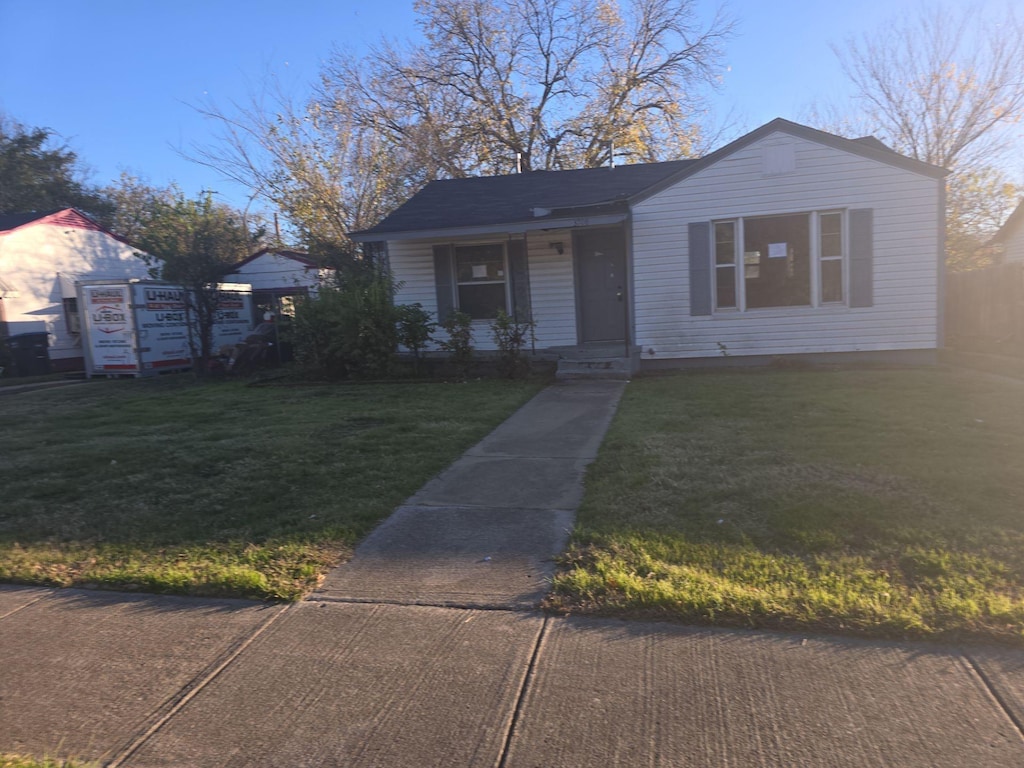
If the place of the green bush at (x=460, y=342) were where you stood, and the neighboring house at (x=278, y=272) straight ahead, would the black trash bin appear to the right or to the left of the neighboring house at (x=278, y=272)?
left

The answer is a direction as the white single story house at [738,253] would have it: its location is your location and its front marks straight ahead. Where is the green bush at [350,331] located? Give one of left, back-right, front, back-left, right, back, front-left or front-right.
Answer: right

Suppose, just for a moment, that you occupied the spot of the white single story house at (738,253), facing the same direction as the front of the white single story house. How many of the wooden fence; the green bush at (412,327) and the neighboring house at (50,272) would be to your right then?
2

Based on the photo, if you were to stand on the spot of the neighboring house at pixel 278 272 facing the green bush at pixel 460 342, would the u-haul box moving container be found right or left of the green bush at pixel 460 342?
right

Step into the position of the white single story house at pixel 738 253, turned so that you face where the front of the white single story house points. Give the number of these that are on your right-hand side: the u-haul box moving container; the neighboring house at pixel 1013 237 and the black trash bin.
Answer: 2

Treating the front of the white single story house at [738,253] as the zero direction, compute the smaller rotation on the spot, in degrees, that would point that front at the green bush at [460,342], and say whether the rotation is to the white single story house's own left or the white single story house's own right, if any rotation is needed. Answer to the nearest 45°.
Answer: approximately 90° to the white single story house's own right

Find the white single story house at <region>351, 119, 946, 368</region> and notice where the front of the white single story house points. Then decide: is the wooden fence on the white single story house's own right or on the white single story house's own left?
on the white single story house's own left

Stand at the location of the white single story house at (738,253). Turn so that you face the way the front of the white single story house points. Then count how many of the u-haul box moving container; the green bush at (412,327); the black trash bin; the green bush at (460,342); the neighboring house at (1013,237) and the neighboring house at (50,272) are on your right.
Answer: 5

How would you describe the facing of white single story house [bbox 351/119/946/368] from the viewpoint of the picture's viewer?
facing the viewer

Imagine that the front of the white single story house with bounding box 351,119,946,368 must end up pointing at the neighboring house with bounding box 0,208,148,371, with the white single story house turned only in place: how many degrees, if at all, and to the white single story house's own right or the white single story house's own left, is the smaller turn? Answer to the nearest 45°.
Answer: approximately 90° to the white single story house's own right

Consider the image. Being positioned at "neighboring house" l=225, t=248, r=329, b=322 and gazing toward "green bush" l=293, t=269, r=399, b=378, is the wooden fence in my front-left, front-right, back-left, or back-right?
front-left

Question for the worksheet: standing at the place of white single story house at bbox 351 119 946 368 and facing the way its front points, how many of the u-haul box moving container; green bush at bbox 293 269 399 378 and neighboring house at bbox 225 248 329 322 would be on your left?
0

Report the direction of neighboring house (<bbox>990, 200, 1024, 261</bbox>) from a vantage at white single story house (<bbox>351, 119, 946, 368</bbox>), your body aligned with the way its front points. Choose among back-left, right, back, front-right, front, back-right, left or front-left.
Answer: back-left

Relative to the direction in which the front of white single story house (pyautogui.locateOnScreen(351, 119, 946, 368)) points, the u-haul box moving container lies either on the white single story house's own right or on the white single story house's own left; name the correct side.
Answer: on the white single story house's own right

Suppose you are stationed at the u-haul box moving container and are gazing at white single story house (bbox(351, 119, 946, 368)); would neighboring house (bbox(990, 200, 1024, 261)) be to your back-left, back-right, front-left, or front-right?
front-left

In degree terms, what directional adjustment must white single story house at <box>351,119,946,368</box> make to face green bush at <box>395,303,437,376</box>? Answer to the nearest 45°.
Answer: approximately 90° to its right
